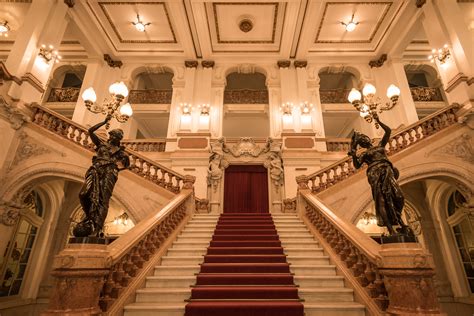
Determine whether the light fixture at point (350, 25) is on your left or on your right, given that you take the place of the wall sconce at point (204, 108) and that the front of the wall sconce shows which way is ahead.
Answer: on your left

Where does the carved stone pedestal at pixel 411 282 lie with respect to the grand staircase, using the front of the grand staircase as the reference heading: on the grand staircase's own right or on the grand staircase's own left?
on the grand staircase's own left

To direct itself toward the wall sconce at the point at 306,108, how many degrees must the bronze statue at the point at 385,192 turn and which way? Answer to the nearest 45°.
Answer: approximately 135° to its right

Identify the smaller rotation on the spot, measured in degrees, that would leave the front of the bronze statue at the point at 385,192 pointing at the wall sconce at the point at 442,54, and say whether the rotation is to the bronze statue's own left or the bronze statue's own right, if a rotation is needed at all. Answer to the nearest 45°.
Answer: approximately 180°

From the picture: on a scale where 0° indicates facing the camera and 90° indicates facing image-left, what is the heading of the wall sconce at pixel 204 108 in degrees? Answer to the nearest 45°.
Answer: approximately 0°

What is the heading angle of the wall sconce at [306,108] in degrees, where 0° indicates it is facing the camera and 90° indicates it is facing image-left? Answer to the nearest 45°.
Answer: approximately 0°
